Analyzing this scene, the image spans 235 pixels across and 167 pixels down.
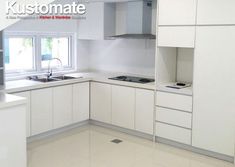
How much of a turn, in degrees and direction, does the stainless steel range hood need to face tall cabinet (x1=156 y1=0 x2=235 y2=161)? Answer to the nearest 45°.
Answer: approximately 90° to its left

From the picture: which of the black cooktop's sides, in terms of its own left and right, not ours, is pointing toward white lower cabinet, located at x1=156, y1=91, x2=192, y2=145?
left

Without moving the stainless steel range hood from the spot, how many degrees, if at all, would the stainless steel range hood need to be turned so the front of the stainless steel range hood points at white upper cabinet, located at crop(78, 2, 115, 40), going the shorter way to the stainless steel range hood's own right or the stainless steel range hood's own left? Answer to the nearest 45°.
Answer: approximately 90° to the stainless steel range hood's own right

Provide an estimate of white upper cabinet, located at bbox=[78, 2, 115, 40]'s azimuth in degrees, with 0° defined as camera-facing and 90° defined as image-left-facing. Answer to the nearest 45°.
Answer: approximately 45°

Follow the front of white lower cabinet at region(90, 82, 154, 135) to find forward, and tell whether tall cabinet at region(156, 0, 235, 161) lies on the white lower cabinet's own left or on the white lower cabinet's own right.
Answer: on the white lower cabinet's own left

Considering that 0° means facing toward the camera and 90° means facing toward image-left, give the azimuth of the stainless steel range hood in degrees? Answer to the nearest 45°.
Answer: approximately 45°

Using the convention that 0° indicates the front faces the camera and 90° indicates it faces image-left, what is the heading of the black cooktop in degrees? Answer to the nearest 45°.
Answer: approximately 45°
